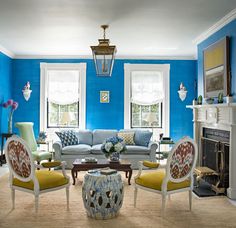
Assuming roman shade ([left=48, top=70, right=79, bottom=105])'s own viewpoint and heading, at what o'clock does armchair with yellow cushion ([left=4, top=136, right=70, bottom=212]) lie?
The armchair with yellow cushion is roughly at 12 o'clock from the roman shade.

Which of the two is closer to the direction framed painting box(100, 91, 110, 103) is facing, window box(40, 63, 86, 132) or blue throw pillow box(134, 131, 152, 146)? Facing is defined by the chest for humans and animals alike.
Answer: the blue throw pillow

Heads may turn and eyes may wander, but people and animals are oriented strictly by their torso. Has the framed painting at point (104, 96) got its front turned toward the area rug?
yes
